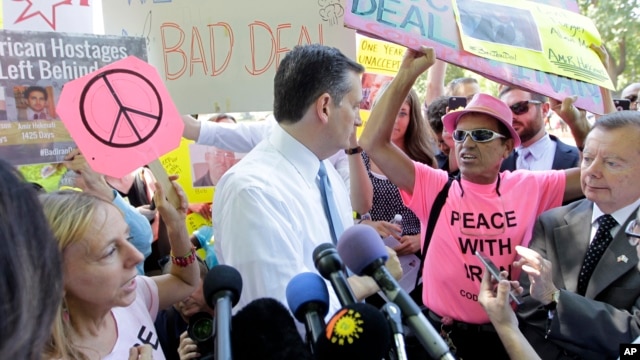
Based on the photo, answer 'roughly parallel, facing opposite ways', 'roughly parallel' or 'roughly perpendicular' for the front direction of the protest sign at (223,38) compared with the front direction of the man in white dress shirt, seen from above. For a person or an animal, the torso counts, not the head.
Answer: roughly perpendicular

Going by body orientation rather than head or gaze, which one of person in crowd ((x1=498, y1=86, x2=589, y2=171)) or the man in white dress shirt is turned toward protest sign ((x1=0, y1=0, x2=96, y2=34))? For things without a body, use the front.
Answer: the person in crowd

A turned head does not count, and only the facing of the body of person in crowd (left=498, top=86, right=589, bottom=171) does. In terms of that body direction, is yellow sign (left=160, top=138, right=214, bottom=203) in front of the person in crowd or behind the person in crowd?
in front

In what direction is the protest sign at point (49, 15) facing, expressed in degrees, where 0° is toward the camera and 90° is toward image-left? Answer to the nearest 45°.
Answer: approximately 0°

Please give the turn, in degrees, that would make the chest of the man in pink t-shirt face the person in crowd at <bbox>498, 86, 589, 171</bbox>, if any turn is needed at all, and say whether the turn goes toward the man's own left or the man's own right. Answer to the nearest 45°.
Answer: approximately 180°

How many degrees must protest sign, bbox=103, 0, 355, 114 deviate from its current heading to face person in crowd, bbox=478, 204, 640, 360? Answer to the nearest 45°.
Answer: approximately 45° to its left

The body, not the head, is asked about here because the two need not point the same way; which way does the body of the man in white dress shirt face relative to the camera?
to the viewer's right

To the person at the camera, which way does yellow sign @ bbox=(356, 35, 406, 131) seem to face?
facing the viewer

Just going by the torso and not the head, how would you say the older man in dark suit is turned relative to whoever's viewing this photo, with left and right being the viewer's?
facing the viewer and to the left of the viewer

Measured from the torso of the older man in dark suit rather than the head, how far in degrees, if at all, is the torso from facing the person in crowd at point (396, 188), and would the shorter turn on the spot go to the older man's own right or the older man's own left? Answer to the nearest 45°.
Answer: approximately 90° to the older man's own right

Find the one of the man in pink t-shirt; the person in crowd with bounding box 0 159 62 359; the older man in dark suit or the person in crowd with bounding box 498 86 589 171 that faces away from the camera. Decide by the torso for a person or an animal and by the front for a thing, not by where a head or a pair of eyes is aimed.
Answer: the person in crowd with bounding box 0 159 62 359

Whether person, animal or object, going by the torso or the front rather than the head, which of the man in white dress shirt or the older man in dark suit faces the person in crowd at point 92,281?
the older man in dark suit

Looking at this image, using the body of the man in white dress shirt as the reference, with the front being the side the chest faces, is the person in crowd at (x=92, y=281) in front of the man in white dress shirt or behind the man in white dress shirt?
behind

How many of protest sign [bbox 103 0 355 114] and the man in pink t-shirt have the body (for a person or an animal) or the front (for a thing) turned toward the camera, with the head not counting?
2

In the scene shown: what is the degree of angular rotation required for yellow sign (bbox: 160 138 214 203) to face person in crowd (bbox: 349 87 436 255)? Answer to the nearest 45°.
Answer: approximately 90° to its left
